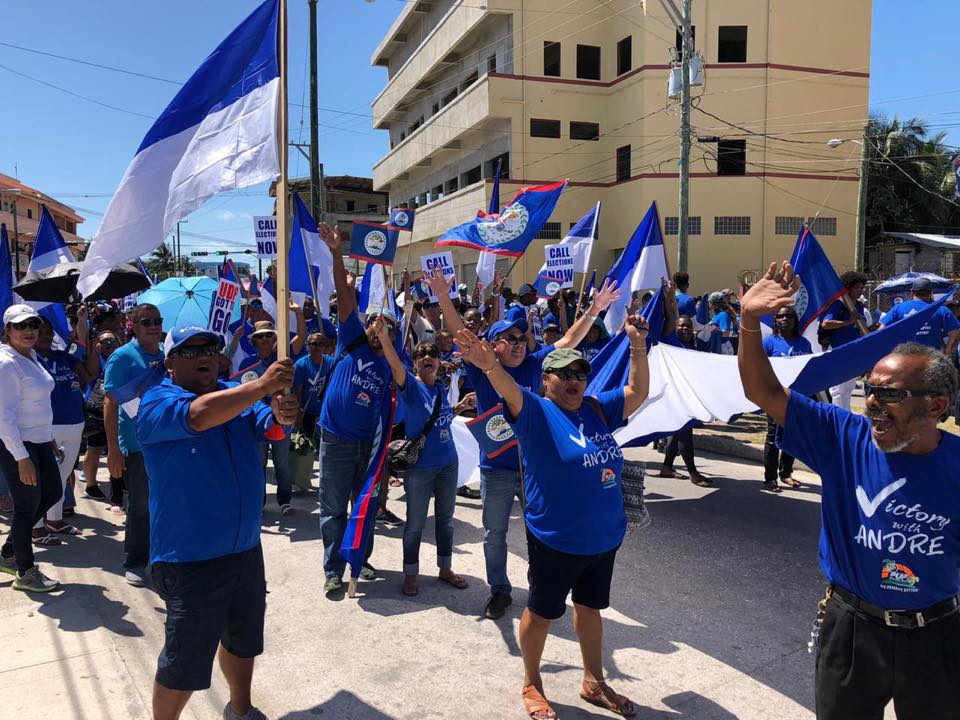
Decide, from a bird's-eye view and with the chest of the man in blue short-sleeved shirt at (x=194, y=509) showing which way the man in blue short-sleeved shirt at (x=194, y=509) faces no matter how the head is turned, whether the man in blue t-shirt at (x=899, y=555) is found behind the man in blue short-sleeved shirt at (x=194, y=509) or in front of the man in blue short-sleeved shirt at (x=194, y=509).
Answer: in front

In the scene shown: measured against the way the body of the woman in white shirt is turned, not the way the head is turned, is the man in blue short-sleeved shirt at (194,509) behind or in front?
in front

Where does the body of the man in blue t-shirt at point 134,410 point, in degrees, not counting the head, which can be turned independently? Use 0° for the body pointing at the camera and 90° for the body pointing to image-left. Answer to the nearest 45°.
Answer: approximately 315°

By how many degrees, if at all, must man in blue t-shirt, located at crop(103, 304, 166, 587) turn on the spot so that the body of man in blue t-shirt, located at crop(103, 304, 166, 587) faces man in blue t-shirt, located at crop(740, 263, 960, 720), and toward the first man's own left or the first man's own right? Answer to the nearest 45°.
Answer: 0° — they already face them

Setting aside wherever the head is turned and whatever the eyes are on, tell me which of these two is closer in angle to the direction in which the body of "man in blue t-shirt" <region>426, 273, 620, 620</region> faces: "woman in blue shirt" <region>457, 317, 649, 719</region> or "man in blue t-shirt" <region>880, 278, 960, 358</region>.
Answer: the woman in blue shirt

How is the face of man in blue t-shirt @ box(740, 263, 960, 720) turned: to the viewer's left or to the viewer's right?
to the viewer's left
